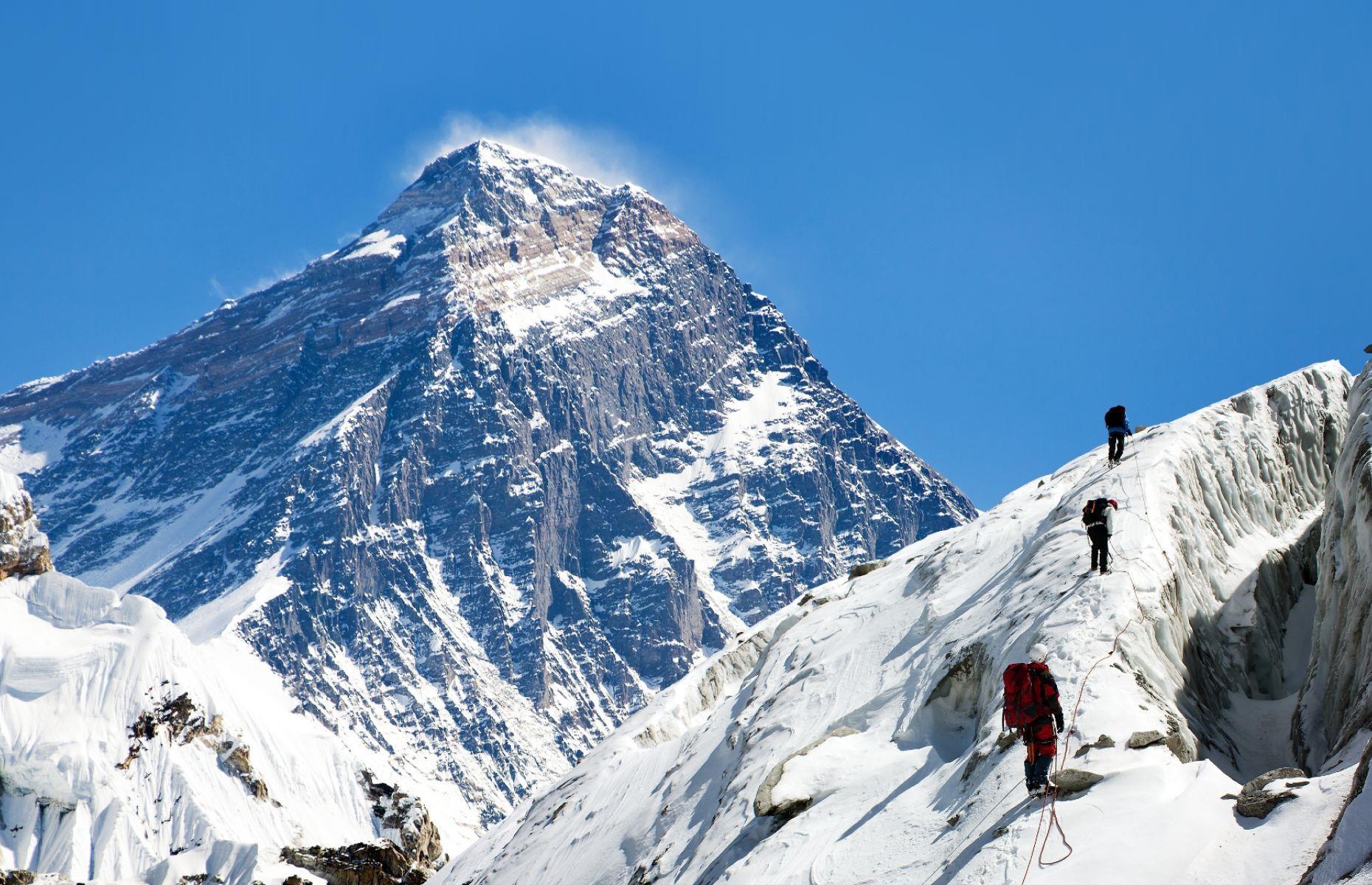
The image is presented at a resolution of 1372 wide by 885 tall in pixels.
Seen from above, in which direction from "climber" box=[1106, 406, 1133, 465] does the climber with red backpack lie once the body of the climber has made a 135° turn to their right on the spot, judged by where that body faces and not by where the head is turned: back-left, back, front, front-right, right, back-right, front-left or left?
front-right

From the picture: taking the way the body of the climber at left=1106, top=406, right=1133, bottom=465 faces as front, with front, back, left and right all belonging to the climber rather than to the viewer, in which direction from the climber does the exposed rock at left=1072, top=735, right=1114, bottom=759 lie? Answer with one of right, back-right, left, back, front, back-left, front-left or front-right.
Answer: back

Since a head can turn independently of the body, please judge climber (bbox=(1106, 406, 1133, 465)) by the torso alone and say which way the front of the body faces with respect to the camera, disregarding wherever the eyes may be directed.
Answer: away from the camera

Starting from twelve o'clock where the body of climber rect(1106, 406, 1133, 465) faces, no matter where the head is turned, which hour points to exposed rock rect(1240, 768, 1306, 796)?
The exposed rock is roughly at 6 o'clock from the climber.

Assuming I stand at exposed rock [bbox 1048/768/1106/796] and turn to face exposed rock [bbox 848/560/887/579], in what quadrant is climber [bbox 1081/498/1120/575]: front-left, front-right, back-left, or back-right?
front-right

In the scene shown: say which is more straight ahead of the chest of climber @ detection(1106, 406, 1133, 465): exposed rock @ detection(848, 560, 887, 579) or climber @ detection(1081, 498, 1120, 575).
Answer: the exposed rock

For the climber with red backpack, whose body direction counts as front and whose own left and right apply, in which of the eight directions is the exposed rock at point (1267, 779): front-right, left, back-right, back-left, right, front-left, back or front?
front-right

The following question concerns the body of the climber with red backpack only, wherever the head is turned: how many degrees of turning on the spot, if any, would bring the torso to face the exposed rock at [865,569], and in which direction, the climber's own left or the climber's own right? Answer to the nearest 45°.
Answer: approximately 45° to the climber's own left

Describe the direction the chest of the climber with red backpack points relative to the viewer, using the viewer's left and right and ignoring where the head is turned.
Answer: facing away from the viewer and to the right of the viewer

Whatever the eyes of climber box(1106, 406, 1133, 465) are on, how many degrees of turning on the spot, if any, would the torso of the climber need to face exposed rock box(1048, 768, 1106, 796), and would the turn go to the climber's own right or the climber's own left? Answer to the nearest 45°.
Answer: approximately 180°

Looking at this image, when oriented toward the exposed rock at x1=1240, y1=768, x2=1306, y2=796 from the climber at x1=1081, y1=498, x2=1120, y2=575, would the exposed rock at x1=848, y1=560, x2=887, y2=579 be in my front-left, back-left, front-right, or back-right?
back-right

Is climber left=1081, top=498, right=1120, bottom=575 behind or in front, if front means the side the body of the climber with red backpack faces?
in front
